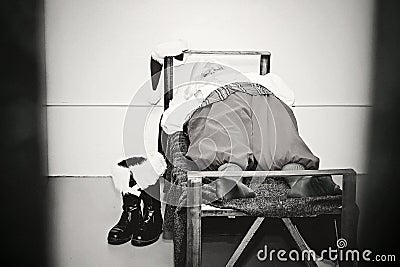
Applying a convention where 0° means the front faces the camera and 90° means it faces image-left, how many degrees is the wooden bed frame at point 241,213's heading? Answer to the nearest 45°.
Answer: approximately 0°
